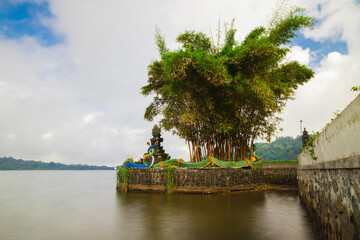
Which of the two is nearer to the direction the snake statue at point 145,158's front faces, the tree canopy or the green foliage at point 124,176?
the green foliage

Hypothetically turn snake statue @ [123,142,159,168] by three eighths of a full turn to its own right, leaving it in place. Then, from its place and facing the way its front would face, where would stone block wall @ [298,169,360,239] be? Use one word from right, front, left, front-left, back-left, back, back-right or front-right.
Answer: back-right

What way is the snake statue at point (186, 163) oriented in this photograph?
to the viewer's left

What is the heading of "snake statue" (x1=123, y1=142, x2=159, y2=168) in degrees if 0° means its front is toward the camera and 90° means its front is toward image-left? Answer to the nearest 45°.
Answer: approximately 90°

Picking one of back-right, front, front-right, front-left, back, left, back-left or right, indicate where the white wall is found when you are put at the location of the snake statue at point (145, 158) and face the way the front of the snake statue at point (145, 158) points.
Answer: left

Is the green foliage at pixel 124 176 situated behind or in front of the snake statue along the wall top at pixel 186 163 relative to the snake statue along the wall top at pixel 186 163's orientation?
in front

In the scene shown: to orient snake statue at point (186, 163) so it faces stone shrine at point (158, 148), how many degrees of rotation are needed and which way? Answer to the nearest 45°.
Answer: approximately 45° to its right
